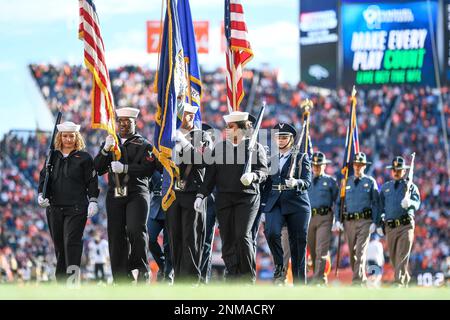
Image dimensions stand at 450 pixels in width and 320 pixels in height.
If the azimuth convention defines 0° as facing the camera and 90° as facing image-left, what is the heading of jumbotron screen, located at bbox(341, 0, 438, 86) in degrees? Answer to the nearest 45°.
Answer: approximately 0°
